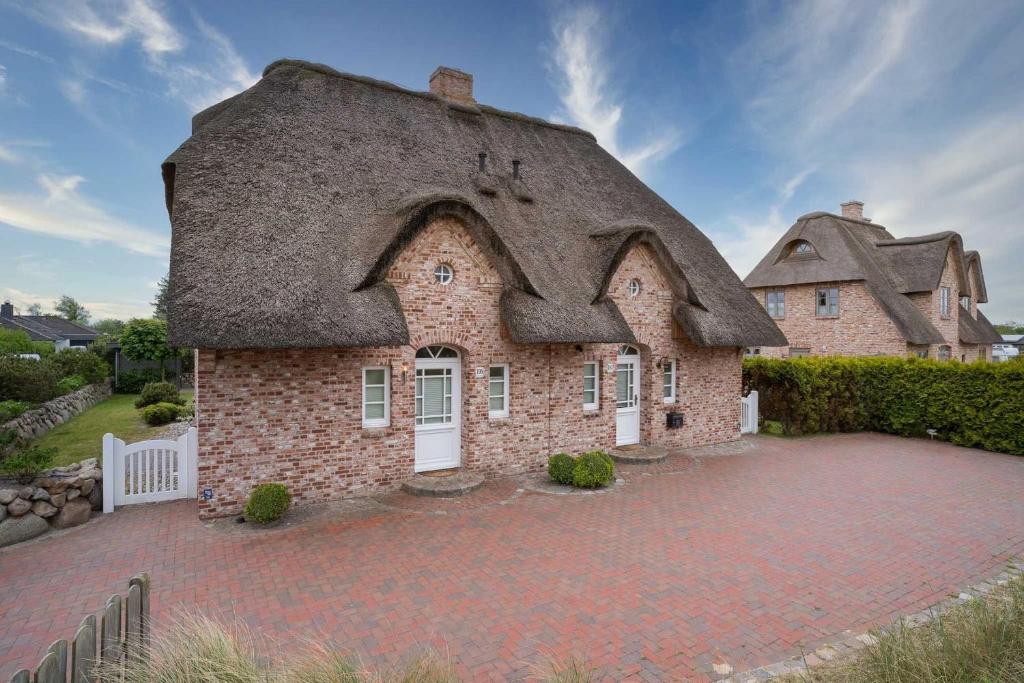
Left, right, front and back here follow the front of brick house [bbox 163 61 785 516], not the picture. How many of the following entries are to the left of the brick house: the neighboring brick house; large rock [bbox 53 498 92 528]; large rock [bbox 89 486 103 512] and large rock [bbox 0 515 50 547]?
1

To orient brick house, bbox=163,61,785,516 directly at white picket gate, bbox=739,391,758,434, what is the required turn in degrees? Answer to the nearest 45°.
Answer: approximately 90° to its left

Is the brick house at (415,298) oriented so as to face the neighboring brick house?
no

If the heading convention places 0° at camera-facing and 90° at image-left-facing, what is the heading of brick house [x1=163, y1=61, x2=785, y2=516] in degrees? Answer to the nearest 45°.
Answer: approximately 315°

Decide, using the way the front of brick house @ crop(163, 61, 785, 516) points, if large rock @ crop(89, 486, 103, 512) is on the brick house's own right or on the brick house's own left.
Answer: on the brick house's own right

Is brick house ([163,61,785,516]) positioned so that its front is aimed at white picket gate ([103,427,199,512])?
no

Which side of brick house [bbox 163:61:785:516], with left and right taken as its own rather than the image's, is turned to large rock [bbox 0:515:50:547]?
right

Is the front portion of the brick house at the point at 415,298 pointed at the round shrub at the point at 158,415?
no

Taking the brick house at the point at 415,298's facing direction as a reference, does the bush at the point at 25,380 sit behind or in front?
behind

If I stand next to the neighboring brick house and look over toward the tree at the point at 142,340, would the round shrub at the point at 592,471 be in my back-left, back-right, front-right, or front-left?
front-left
